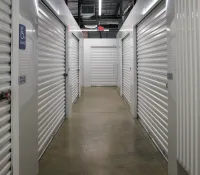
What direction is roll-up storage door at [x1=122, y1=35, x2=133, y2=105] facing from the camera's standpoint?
to the viewer's left

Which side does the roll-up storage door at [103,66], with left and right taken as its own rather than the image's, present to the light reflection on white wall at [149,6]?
front

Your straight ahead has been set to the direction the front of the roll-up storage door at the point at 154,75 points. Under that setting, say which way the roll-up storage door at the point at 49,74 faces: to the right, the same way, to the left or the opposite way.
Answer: the opposite way

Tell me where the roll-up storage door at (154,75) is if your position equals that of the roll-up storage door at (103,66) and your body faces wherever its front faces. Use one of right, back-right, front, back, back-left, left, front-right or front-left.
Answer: front

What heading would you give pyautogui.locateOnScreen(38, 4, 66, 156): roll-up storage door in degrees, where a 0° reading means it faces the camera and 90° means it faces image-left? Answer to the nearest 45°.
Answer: approximately 270°

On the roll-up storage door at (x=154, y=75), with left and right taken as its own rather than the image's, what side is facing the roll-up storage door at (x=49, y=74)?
front

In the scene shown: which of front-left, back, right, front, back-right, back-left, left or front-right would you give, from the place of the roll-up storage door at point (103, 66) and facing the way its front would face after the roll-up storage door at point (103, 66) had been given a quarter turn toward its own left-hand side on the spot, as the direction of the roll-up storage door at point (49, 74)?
right

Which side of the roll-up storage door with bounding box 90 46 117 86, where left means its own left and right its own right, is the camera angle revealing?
front

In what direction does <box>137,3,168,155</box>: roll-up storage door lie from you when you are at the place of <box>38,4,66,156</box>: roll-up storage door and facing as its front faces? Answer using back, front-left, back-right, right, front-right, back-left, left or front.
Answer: front

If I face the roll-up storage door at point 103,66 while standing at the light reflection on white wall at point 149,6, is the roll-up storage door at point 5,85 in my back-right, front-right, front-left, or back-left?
back-left

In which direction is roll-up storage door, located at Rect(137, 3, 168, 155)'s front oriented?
to the viewer's left

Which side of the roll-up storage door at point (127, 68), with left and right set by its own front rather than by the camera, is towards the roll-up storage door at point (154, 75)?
left

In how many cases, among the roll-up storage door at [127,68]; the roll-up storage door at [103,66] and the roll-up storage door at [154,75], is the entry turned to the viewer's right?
0

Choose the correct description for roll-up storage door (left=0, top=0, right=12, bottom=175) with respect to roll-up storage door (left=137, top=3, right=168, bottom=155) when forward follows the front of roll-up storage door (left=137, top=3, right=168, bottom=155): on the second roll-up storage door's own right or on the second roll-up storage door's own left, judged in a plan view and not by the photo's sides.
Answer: on the second roll-up storage door's own left
